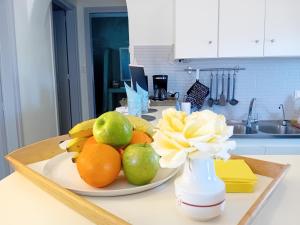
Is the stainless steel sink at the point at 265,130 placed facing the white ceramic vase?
yes

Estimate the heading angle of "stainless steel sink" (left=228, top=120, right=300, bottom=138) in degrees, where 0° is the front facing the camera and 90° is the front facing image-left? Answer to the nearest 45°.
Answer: approximately 0°

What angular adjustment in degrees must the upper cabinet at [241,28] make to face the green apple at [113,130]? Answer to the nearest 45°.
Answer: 0° — it already faces it
